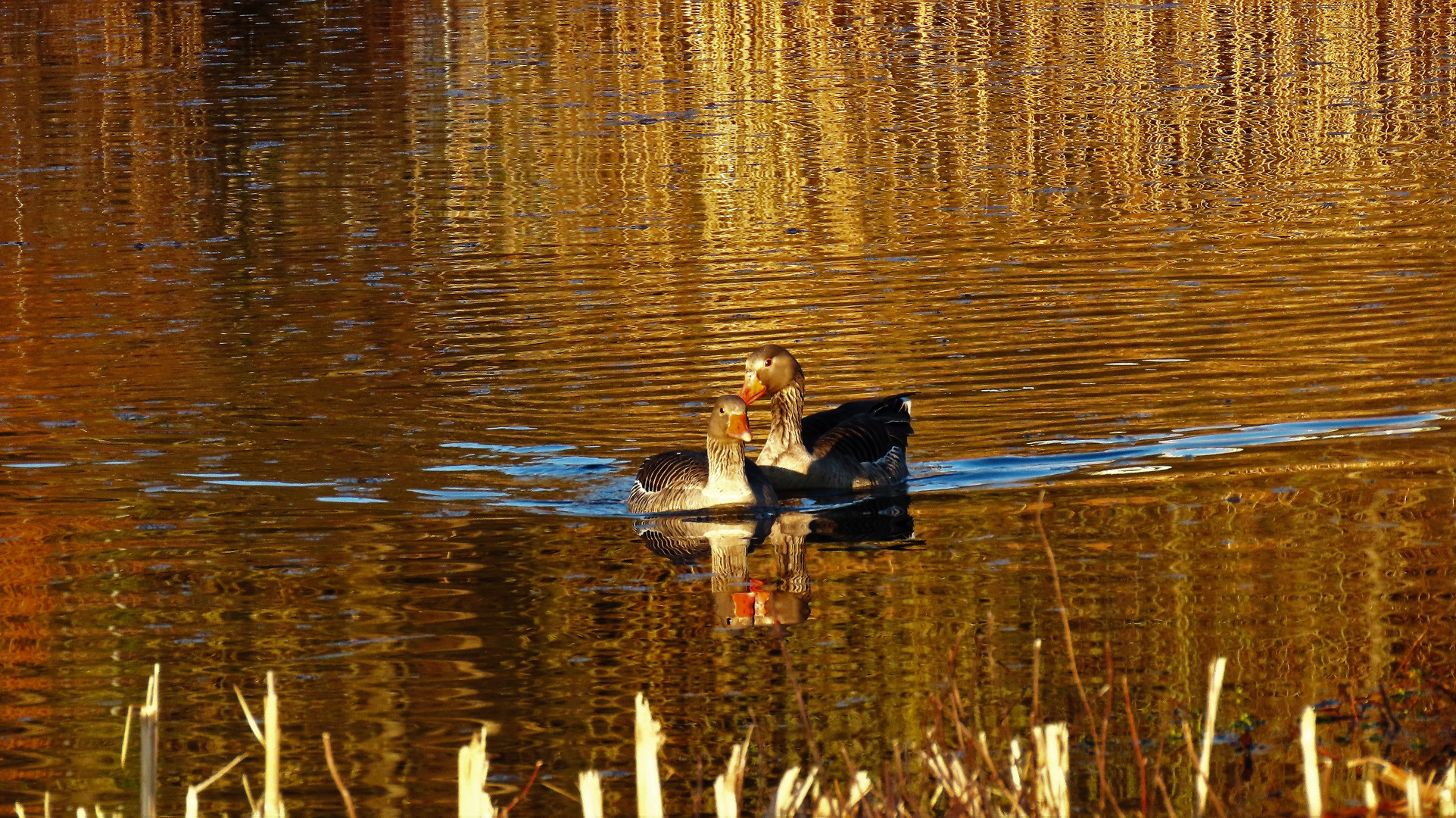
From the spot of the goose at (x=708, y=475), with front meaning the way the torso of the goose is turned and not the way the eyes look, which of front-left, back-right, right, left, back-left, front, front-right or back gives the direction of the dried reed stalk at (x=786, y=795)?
front-right

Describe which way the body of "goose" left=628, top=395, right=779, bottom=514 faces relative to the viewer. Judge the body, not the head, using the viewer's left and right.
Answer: facing the viewer and to the right of the viewer

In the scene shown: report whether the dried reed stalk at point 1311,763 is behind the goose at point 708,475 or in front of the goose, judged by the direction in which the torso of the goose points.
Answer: in front

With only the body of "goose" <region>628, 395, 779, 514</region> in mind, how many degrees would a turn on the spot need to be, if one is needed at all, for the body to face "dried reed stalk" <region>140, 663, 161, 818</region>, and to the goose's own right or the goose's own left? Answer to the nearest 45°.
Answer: approximately 45° to the goose's own right

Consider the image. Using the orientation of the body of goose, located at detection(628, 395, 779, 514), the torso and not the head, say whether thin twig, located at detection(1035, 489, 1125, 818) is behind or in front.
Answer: in front

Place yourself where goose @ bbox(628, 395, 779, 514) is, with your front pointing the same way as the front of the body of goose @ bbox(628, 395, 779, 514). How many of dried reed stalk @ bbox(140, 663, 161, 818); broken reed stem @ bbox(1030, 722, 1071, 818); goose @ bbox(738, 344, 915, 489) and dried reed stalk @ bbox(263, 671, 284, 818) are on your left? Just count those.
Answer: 1

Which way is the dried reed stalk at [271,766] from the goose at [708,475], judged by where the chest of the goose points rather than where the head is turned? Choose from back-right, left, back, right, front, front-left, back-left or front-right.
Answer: front-right

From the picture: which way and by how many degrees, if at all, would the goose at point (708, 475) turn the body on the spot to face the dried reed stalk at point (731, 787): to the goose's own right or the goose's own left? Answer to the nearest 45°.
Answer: approximately 45° to the goose's own right

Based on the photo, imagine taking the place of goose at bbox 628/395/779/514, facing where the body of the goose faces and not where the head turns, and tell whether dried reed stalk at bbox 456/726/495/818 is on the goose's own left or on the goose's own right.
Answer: on the goose's own right

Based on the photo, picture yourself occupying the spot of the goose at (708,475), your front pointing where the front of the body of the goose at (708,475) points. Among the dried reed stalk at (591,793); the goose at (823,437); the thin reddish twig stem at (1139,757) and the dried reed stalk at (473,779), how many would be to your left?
1
